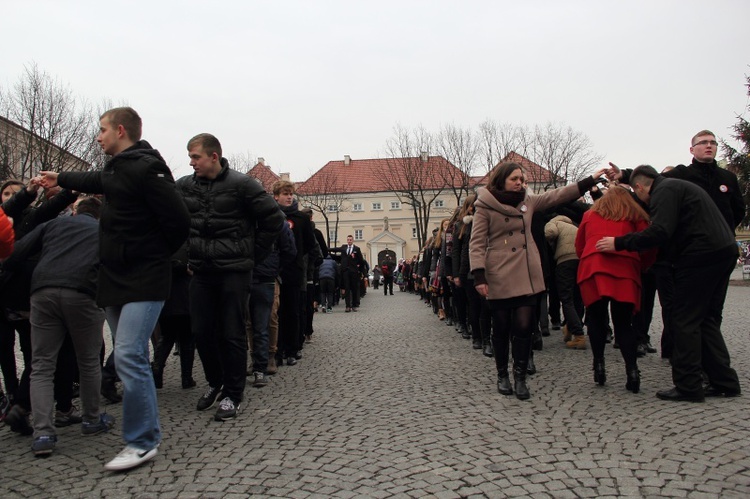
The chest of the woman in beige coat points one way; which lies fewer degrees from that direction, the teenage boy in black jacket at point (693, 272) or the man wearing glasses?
the teenage boy in black jacket

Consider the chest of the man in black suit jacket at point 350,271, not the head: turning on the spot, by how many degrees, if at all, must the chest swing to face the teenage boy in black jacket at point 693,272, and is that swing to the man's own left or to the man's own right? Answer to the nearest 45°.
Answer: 0° — they already face them

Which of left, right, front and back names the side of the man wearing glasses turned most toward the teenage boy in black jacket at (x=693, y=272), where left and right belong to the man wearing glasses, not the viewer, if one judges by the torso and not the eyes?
front

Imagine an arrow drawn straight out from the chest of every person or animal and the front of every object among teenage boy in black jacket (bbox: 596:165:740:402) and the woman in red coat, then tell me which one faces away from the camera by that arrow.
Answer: the woman in red coat

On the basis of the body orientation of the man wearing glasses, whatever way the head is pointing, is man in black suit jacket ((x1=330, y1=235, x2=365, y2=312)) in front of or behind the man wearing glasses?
behind

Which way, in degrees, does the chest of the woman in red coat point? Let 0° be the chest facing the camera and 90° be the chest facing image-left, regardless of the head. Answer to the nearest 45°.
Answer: approximately 180°

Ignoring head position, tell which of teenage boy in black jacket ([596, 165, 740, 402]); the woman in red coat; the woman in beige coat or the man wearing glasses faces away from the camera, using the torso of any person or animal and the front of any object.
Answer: the woman in red coat

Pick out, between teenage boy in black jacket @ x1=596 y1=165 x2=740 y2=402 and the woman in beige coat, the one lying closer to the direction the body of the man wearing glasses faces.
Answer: the teenage boy in black jacket

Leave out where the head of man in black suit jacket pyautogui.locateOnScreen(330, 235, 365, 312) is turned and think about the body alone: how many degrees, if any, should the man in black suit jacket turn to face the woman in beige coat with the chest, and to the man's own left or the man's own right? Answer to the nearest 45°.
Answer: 0° — they already face them

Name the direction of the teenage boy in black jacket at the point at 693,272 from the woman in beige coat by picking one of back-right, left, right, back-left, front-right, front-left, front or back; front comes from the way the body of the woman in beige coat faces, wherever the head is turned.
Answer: front-left

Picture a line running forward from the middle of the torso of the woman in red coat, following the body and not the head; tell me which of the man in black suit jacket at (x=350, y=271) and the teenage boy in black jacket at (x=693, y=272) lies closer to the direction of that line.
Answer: the man in black suit jacket

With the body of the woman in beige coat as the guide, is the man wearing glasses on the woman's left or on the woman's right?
on the woman's left

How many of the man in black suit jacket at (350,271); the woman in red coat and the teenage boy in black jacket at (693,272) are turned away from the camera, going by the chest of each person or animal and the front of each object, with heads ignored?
1

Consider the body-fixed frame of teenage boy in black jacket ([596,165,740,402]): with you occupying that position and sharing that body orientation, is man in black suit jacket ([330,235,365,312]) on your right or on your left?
on your right

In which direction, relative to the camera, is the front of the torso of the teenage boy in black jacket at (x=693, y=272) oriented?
to the viewer's left

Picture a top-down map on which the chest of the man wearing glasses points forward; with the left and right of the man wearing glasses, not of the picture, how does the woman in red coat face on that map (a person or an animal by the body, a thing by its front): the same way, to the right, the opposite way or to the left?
the opposite way

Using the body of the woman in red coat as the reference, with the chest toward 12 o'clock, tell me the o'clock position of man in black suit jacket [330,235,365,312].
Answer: The man in black suit jacket is roughly at 11 o'clock from the woman in red coat.
